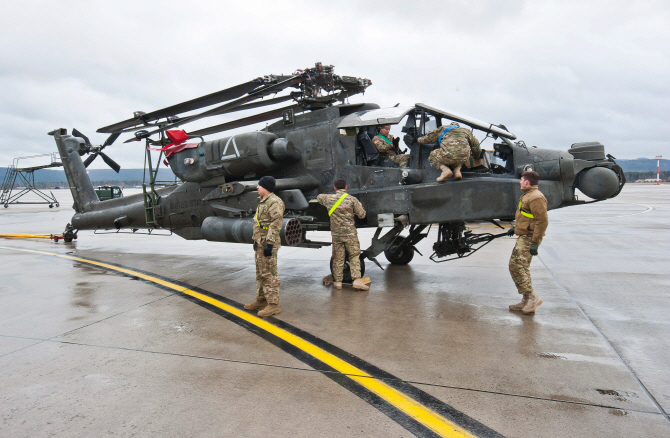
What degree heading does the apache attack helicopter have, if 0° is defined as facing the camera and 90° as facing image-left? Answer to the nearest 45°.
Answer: approximately 315°

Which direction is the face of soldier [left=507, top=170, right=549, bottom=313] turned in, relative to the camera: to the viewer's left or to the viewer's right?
to the viewer's left

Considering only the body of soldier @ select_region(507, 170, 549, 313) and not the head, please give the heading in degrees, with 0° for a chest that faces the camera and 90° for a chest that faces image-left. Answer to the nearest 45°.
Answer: approximately 90°

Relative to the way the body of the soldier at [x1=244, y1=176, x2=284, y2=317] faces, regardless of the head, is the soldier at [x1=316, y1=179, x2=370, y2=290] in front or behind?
behind

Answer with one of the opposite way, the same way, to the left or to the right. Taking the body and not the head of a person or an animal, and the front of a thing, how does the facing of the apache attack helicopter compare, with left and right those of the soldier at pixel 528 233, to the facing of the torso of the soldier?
the opposite way

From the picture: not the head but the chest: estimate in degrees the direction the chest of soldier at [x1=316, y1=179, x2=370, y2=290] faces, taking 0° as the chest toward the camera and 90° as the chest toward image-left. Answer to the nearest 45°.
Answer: approximately 180°

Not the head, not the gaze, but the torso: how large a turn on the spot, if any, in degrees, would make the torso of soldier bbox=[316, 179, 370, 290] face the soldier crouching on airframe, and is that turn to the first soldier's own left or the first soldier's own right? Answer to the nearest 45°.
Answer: approximately 90° to the first soldier's own right

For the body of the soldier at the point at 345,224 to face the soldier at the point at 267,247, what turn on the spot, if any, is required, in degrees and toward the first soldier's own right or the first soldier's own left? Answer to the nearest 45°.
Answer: approximately 135° to the first soldier's own left
